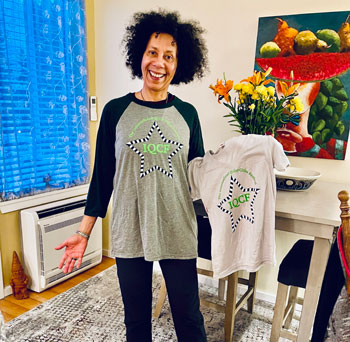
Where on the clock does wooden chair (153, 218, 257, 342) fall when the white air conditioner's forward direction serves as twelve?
The wooden chair is roughly at 12 o'clock from the white air conditioner.

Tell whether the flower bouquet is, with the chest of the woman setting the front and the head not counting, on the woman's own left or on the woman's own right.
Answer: on the woman's own left

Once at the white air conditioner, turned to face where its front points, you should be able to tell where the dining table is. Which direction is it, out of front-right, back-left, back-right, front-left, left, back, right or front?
front

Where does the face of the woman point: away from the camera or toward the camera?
toward the camera

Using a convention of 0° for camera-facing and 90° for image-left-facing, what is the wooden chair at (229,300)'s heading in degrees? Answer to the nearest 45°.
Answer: approximately 315°

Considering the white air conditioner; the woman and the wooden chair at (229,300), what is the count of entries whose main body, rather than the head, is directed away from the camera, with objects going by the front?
0

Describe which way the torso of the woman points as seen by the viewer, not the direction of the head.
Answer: toward the camera

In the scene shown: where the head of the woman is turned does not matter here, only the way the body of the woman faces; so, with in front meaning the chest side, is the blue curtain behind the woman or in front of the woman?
behind

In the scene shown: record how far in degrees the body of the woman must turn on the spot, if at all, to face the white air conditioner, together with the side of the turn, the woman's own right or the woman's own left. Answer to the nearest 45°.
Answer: approximately 135° to the woman's own right

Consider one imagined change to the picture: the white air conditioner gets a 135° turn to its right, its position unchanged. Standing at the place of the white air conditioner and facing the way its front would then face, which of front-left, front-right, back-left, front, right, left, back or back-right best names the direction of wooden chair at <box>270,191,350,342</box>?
back-left

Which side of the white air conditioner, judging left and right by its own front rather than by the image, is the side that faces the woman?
front

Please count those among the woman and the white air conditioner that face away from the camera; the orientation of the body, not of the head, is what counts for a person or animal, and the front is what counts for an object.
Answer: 0

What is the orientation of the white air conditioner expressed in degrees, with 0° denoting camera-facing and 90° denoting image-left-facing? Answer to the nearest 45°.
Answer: approximately 315°
